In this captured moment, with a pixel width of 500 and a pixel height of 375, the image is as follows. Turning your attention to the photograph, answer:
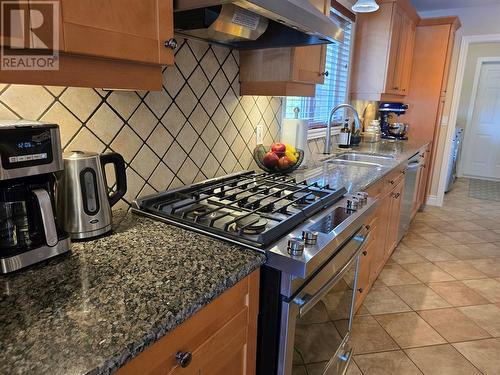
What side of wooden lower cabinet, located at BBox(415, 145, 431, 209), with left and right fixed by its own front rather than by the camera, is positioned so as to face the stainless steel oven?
right

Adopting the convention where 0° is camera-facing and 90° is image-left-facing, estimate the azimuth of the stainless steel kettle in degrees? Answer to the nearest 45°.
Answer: approximately 90°

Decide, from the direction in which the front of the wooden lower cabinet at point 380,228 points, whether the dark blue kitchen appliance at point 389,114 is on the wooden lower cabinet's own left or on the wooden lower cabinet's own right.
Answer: on the wooden lower cabinet's own left

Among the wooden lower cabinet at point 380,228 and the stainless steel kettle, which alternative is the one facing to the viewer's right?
the wooden lower cabinet

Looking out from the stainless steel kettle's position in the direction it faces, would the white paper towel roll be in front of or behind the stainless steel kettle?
behind

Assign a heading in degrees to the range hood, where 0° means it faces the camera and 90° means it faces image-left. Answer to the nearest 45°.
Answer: approximately 315°

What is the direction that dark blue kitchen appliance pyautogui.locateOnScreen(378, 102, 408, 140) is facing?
to the viewer's right

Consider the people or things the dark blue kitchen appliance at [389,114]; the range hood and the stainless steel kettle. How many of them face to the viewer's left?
1
